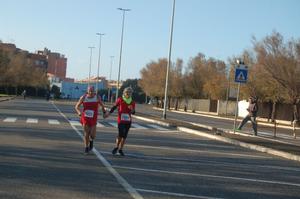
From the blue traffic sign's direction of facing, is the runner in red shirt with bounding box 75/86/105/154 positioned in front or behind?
in front

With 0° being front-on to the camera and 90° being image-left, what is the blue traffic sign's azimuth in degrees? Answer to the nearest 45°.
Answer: approximately 0°

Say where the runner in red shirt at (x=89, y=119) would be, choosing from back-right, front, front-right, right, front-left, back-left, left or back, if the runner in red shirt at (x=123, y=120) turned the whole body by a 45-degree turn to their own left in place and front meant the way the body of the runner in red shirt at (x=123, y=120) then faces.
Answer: back-right

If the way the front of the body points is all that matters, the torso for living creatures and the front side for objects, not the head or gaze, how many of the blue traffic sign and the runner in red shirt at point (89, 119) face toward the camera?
2

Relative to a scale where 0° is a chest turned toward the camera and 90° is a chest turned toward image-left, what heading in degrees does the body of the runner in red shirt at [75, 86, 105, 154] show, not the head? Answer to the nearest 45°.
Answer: approximately 0°
